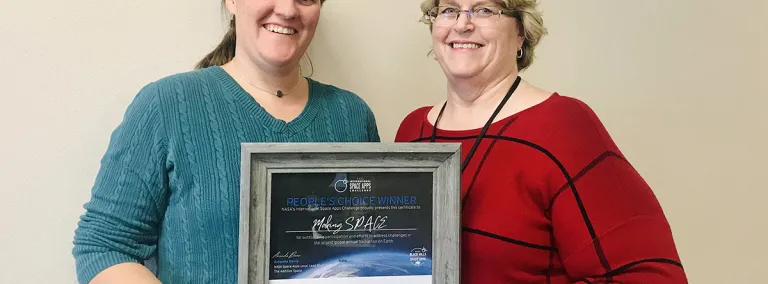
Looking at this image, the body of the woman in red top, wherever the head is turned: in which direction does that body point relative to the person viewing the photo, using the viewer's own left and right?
facing the viewer and to the left of the viewer

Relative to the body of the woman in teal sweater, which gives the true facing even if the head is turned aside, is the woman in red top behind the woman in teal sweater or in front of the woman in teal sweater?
in front

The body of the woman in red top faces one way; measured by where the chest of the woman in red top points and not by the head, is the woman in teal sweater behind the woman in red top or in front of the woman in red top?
in front

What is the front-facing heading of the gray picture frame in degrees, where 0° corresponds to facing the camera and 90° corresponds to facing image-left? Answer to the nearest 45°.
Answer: approximately 0°
